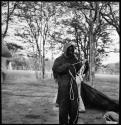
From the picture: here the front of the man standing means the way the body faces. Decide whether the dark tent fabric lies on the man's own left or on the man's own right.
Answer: on the man's own left

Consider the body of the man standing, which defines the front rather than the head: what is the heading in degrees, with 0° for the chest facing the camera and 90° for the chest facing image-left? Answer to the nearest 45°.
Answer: approximately 315°
